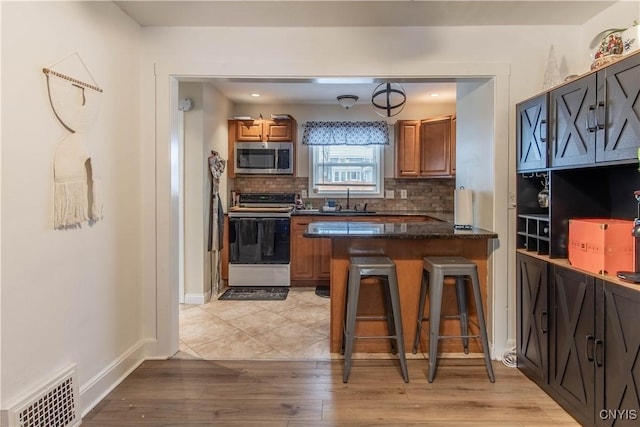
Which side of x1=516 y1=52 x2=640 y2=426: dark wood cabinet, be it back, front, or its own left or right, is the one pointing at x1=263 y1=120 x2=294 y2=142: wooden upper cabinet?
right

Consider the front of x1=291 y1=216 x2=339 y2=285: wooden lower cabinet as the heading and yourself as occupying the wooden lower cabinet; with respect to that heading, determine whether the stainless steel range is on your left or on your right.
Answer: on your right

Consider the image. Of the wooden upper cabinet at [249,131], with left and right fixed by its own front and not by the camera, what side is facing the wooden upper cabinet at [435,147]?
left

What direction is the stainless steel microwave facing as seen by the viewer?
toward the camera

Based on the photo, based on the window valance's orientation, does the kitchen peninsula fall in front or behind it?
in front

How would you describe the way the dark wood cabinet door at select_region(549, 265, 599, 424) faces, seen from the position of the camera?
facing the viewer and to the left of the viewer

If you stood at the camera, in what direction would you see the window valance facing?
facing the viewer

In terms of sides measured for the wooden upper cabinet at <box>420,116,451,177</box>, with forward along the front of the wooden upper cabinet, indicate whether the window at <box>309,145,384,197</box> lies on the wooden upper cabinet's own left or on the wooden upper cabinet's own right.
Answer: on the wooden upper cabinet's own right

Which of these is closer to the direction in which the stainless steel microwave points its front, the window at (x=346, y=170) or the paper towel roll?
the paper towel roll

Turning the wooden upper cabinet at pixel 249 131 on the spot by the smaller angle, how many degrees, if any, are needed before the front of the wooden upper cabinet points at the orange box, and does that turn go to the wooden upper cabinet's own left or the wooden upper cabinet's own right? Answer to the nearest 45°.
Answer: approximately 45° to the wooden upper cabinet's own left

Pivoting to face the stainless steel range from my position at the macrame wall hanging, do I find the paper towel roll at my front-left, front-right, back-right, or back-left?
front-right

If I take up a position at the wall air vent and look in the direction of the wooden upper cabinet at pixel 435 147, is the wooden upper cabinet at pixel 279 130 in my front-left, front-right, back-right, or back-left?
front-left

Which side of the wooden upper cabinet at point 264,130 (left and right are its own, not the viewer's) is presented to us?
front

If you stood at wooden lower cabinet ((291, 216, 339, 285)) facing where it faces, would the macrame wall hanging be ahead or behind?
ahead

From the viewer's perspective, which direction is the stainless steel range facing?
toward the camera

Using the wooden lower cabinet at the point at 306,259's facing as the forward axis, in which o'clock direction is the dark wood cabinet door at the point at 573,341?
The dark wood cabinet door is roughly at 11 o'clock from the wooden lower cabinet.

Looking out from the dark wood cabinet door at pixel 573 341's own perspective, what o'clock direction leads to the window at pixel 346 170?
The window is roughly at 3 o'clock from the dark wood cabinet door.
